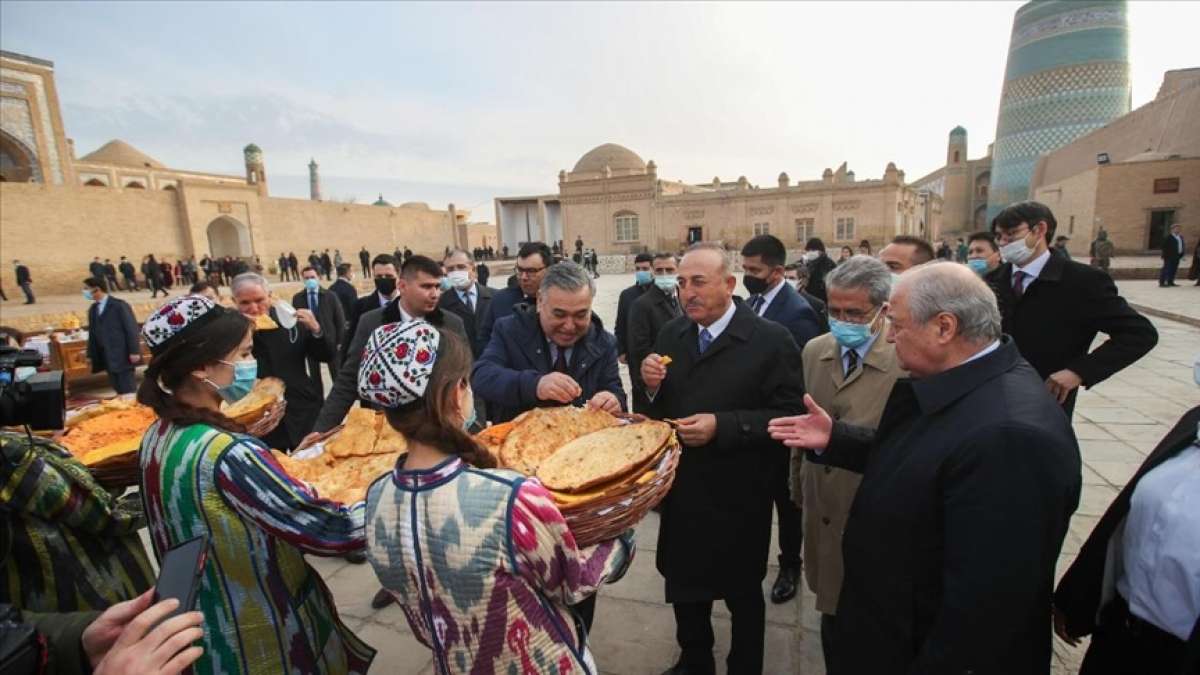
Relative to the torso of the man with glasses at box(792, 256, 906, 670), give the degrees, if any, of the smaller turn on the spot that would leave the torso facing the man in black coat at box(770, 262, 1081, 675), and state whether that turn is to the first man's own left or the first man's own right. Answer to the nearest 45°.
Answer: approximately 45° to the first man's own left

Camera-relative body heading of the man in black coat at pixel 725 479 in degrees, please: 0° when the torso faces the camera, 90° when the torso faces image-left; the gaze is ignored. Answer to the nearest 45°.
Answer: approximately 45°

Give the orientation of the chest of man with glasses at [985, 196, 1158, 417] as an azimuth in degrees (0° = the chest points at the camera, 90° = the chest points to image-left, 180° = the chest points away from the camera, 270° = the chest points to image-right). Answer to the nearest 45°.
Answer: approximately 45°

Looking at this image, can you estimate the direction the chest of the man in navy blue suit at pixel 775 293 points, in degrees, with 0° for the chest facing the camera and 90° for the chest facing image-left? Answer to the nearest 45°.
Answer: approximately 45°

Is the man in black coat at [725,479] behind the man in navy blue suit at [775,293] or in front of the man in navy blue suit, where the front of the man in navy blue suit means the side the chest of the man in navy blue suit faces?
in front

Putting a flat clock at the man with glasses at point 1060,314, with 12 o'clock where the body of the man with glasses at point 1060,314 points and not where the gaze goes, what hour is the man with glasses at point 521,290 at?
the man with glasses at point 521,290 is roughly at 1 o'clock from the man with glasses at point 1060,314.

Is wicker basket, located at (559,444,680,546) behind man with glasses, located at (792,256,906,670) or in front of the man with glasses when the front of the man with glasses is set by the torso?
in front

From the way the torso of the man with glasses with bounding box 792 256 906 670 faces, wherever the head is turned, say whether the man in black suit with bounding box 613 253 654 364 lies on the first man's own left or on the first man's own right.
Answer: on the first man's own right

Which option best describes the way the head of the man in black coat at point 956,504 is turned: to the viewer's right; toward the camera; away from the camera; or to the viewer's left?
to the viewer's left

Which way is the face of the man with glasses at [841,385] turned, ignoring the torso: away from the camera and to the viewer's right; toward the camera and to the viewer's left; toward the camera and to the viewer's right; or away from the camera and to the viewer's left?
toward the camera and to the viewer's left

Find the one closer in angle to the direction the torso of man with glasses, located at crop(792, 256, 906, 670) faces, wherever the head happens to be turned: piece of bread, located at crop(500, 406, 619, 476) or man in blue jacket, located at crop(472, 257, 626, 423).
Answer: the piece of bread

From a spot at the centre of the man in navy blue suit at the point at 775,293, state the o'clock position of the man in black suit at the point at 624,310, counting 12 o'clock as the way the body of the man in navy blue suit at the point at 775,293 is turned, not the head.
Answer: the man in black suit at the point at 624,310 is roughly at 3 o'clock from the man in navy blue suit at the point at 775,293.
